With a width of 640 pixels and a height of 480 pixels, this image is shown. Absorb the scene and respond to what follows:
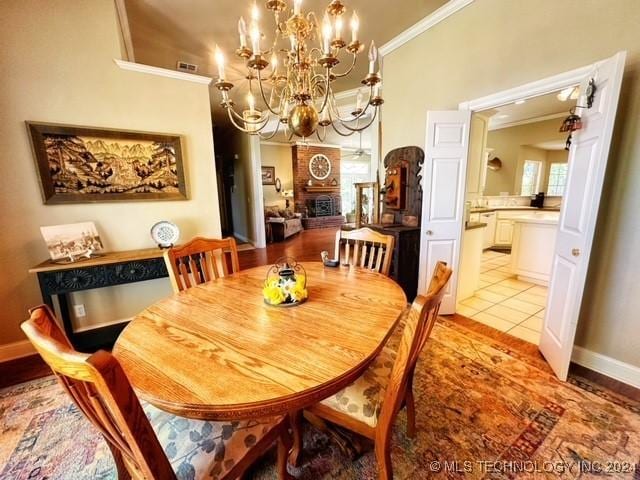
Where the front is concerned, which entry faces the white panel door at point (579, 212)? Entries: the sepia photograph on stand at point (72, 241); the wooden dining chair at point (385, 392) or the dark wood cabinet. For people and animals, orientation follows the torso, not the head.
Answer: the sepia photograph on stand

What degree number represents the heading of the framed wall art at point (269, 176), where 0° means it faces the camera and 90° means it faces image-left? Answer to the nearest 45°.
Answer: approximately 0°

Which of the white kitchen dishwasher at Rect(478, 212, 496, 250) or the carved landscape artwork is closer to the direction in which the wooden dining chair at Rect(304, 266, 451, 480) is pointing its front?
the carved landscape artwork

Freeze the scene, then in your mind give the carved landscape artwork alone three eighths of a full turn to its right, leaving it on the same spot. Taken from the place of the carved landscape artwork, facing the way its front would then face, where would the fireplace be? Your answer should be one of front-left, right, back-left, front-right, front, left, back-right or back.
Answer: back-right

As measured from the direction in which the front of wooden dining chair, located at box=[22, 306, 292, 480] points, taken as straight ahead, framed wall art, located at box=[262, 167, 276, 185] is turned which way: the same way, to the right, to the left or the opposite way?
the opposite way

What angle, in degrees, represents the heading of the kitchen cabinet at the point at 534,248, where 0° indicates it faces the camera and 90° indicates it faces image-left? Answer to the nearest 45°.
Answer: approximately 45°

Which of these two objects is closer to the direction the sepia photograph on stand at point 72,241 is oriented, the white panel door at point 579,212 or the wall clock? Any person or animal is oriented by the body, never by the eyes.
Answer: the white panel door

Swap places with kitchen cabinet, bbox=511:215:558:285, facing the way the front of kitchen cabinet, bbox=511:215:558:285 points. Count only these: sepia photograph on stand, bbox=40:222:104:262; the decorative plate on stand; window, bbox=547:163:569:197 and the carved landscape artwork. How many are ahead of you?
3

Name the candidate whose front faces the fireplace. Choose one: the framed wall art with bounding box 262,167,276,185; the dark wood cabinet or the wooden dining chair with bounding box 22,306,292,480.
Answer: the wooden dining chair
